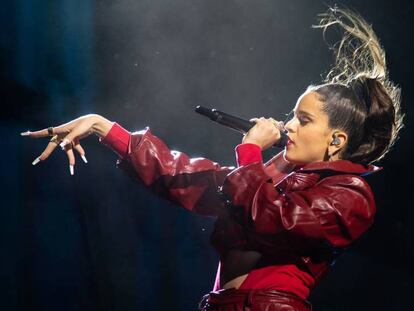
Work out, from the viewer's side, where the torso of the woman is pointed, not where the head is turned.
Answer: to the viewer's left

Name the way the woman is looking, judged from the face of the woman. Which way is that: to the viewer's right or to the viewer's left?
to the viewer's left
